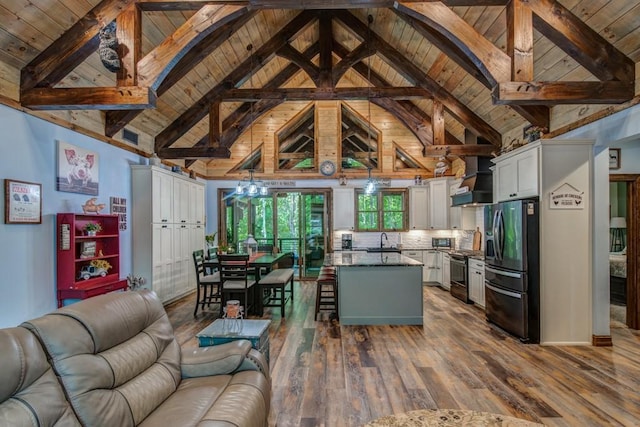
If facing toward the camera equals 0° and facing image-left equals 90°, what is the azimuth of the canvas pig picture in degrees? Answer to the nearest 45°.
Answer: approximately 315°

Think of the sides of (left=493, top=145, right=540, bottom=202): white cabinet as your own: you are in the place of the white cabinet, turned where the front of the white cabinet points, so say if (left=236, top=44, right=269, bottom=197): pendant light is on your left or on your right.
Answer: on your right

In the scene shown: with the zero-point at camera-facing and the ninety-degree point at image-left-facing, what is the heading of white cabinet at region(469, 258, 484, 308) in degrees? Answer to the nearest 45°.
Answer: approximately 45°

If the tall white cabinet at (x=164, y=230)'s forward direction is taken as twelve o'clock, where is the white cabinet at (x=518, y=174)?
The white cabinet is roughly at 12 o'clock from the tall white cabinet.

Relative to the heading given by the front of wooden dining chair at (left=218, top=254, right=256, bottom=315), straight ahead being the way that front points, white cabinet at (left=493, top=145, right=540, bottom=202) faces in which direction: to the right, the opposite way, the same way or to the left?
to the left

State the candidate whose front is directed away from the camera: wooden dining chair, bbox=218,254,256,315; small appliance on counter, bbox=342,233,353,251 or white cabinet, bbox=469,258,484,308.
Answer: the wooden dining chair

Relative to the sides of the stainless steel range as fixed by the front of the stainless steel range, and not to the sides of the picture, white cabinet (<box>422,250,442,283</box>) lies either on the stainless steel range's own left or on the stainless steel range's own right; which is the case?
on the stainless steel range's own right

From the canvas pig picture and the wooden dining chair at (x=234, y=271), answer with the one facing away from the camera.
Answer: the wooden dining chair

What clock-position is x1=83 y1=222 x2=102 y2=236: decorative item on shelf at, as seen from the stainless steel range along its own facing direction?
The decorative item on shelf is roughly at 12 o'clock from the stainless steel range.

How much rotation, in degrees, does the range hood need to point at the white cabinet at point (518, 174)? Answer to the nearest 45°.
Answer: approximately 45° to its left
